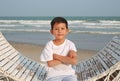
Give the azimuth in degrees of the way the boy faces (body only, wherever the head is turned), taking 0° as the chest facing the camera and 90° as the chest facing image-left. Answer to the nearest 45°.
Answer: approximately 0°
